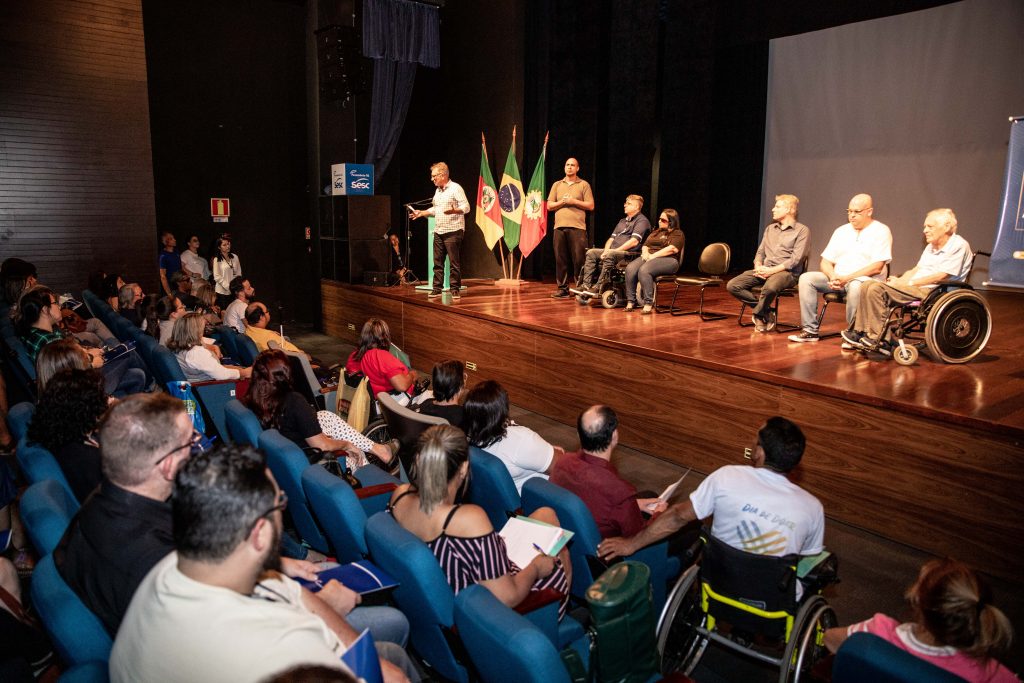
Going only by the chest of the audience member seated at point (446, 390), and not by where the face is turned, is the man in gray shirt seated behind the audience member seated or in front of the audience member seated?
in front

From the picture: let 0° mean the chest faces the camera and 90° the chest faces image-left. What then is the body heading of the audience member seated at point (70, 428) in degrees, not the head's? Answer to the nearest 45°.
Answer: approximately 225°

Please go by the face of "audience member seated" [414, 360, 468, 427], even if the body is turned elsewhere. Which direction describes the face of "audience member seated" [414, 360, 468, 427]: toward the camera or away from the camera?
away from the camera

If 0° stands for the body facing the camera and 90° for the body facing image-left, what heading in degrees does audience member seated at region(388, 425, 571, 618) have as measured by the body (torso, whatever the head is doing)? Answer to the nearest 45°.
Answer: approximately 225°

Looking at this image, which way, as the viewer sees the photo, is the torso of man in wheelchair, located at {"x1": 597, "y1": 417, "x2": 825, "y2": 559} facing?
away from the camera

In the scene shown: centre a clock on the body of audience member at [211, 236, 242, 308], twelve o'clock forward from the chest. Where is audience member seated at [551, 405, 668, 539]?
audience member seated at [551, 405, 668, 539] is roughly at 1 o'clock from audience member at [211, 236, 242, 308].

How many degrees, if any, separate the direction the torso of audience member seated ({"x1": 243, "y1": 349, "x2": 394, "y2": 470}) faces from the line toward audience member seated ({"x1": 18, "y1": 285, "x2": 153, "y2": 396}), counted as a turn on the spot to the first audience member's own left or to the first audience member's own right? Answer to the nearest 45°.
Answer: approximately 90° to the first audience member's own left

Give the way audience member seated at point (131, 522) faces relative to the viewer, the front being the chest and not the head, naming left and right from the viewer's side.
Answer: facing away from the viewer and to the right of the viewer

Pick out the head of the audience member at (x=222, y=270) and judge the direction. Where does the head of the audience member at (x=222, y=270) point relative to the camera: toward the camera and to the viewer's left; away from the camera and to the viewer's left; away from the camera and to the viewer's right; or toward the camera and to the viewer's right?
toward the camera and to the viewer's right

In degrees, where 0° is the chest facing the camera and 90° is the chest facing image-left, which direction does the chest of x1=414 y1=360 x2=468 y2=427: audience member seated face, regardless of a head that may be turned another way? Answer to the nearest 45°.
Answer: approximately 225°

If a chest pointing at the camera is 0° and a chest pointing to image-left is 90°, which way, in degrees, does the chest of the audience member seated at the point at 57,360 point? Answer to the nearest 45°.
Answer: approximately 225°

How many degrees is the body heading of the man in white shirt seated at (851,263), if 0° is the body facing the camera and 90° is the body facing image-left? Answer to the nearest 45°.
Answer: approximately 45°

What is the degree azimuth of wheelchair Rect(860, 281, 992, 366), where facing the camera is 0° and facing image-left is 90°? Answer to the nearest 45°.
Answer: approximately 45°
